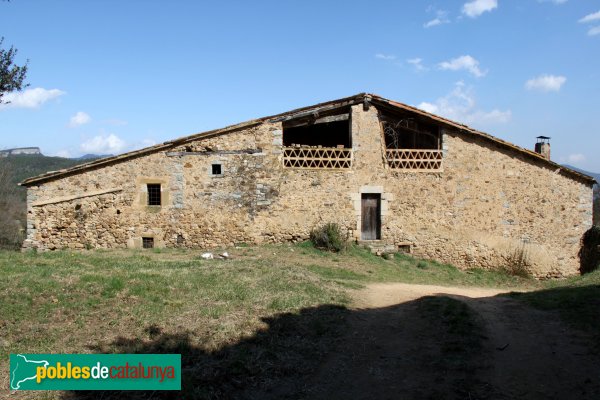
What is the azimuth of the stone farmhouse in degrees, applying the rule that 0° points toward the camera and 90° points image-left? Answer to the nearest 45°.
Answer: approximately 0°

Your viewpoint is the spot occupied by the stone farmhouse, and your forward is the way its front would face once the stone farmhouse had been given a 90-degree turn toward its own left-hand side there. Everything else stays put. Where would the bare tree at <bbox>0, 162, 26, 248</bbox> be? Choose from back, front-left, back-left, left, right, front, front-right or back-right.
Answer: back-left

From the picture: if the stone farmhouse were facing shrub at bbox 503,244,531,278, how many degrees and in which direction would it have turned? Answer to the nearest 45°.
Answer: approximately 90° to its left

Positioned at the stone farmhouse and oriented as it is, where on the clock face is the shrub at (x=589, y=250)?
The shrub is roughly at 9 o'clock from the stone farmhouse.
